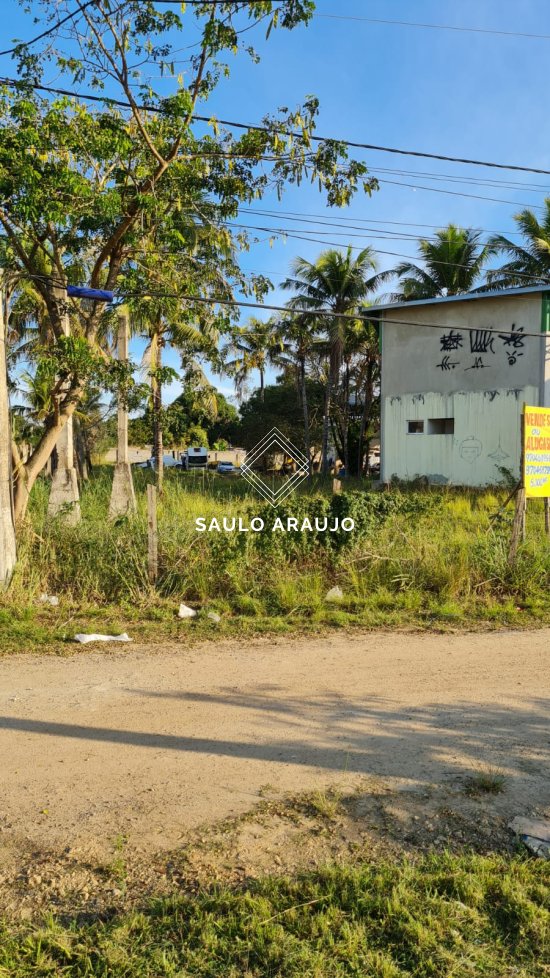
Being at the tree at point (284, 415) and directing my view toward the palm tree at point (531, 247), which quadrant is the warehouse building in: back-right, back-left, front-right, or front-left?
front-right

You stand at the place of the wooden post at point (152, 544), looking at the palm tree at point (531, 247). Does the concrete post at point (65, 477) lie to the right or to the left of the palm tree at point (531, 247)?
left

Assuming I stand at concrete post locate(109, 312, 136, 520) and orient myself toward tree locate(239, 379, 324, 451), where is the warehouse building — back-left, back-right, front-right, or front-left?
front-right

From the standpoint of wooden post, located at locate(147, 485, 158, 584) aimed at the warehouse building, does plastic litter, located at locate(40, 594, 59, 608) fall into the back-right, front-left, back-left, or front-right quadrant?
back-left

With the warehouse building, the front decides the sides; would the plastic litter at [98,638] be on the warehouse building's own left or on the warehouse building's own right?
on the warehouse building's own right

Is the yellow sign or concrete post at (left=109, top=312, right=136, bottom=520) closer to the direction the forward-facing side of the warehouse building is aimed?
the yellow sign
